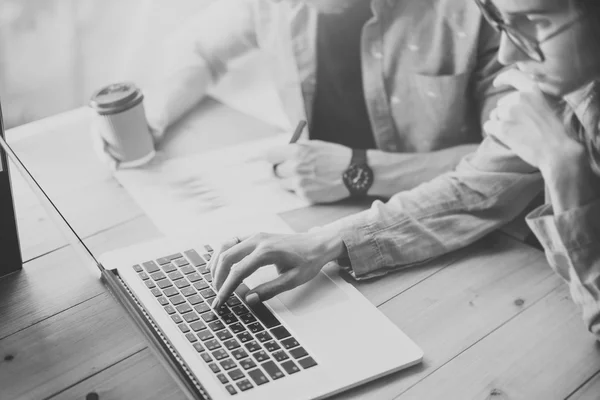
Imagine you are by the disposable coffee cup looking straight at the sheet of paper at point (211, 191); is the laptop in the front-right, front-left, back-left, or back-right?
front-right

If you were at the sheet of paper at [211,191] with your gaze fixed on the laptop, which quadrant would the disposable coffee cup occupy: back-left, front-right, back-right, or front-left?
back-right

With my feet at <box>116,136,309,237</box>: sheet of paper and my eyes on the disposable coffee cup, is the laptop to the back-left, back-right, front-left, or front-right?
back-left

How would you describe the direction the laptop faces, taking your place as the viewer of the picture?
facing away from the viewer and to the right of the viewer
